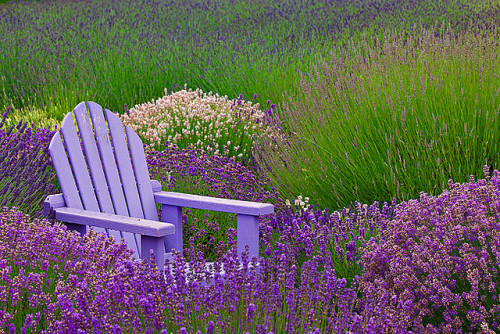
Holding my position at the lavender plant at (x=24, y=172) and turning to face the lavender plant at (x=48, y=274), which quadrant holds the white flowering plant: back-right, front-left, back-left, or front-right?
back-left

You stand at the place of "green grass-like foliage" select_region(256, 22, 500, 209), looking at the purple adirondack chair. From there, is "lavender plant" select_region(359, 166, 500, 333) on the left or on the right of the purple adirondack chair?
left

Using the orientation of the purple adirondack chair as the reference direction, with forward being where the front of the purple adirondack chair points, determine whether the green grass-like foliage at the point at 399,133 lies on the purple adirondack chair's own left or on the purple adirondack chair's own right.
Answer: on the purple adirondack chair's own left

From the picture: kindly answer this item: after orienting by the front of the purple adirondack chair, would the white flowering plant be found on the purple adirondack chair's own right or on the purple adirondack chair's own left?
on the purple adirondack chair's own left

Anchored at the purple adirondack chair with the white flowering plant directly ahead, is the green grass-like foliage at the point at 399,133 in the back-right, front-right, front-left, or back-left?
front-right

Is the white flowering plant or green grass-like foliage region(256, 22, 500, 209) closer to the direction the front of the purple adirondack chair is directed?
the green grass-like foliage

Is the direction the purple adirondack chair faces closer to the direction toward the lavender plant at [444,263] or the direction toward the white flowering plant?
the lavender plant

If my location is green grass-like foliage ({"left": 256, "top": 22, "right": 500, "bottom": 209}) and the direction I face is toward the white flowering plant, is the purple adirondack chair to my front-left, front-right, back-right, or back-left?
front-left

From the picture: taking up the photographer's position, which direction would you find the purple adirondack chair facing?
facing the viewer and to the right of the viewer

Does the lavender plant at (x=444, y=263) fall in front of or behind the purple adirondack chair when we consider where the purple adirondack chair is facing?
in front

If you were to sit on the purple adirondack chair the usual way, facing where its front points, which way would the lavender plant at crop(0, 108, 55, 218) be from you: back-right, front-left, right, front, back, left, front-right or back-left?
back

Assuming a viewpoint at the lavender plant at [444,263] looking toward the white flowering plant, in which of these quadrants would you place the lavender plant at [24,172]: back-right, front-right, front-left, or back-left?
front-left

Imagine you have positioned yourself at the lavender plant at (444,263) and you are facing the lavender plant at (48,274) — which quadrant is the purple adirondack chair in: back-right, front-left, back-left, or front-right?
front-right
